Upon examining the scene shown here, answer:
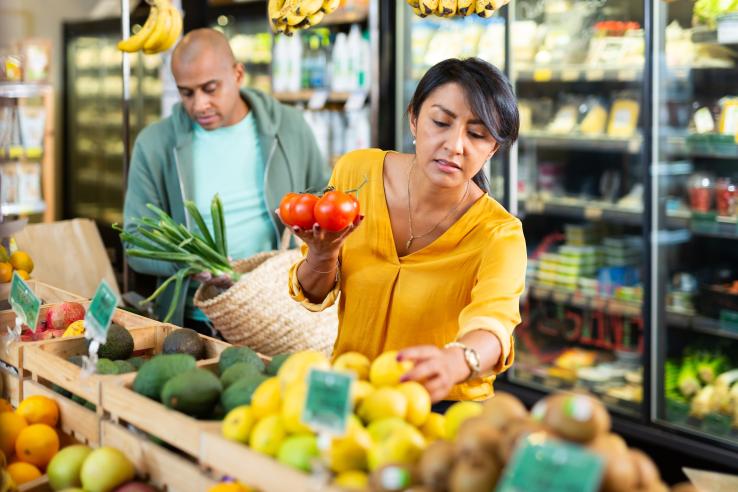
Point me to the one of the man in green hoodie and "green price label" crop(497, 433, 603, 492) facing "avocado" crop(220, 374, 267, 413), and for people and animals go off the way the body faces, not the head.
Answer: the man in green hoodie

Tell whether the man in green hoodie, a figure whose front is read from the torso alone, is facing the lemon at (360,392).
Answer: yes

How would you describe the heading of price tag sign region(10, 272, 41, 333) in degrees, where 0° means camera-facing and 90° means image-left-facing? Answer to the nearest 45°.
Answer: approximately 45°

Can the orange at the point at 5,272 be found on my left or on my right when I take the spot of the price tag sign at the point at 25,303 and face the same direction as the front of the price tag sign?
on my right

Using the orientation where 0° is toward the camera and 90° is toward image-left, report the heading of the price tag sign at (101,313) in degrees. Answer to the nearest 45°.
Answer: approximately 45°

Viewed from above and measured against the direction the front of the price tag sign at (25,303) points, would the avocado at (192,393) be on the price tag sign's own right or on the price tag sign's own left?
on the price tag sign's own left
